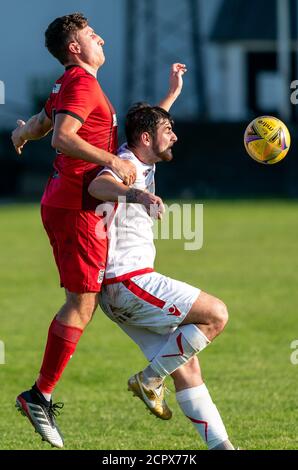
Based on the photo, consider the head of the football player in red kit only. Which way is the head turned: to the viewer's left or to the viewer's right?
to the viewer's right

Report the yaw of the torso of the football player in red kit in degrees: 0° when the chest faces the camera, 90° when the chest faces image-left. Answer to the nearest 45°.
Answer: approximately 270°

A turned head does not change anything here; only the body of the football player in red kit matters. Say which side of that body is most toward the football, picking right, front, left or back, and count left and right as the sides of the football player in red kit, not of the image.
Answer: front

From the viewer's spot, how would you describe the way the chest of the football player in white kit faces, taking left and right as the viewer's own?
facing to the right of the viewer

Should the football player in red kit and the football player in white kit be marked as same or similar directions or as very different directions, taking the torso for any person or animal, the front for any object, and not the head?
same or similar directions

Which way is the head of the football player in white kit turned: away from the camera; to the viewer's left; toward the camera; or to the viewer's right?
to the viewer's right
